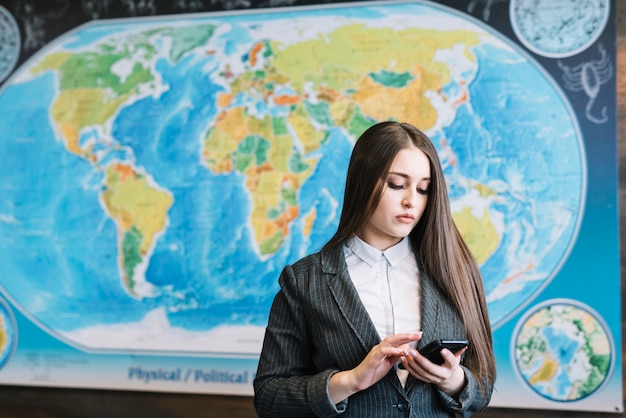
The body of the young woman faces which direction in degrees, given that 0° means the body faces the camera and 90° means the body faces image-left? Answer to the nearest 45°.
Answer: approximately 315°
